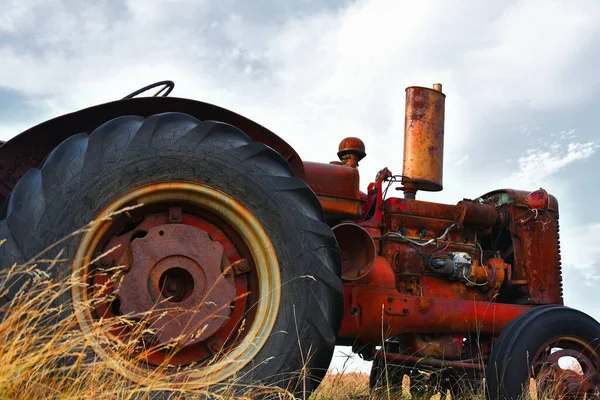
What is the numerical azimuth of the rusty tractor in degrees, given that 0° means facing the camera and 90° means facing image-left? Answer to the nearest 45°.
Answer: approximately 270°
